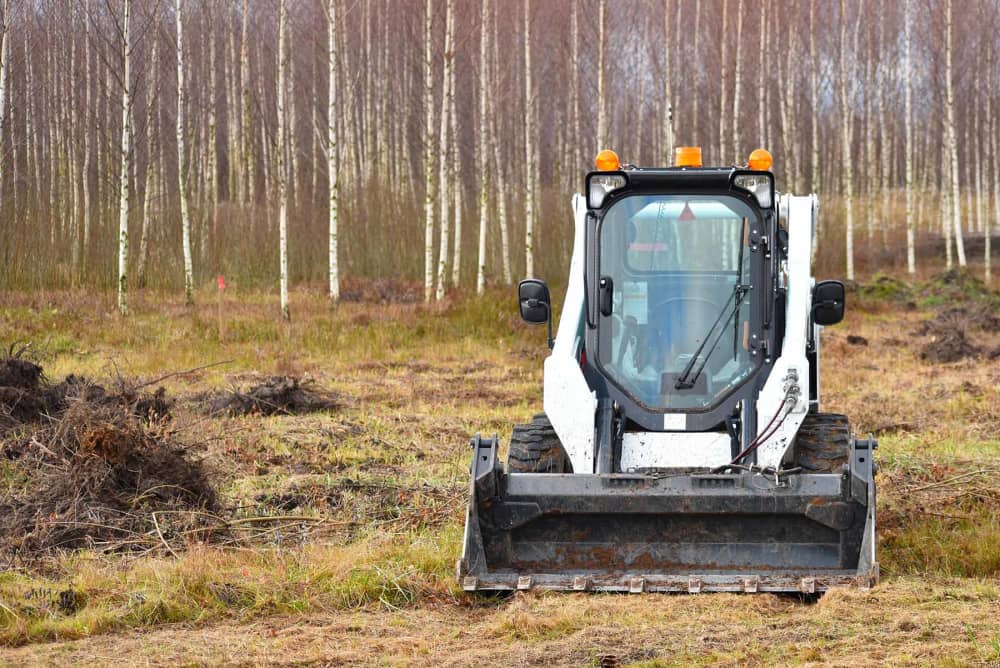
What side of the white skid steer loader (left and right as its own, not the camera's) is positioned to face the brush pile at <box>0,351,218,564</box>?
right

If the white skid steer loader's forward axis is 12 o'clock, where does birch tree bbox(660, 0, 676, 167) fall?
The birch tree is roughly at 6 o'clock from the white skid steer loader.

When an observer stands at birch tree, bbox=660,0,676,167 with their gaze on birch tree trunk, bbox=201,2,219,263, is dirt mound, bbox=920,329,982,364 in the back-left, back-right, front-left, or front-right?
back-left

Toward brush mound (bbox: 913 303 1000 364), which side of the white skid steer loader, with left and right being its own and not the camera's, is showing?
back

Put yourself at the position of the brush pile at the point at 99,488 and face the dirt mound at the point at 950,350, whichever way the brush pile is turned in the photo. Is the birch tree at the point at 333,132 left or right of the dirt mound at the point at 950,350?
left

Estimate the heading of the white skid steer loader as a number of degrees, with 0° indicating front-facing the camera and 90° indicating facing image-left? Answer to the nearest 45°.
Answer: approximately 0°

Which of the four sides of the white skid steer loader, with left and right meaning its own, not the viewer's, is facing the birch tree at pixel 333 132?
back

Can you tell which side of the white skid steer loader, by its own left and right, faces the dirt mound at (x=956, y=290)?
back

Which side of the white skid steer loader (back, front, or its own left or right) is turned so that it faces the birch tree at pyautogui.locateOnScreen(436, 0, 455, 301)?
back

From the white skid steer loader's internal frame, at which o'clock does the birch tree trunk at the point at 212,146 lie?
The birch tree trunk is roughly at 5 o'clock from the white skid steer loader.
